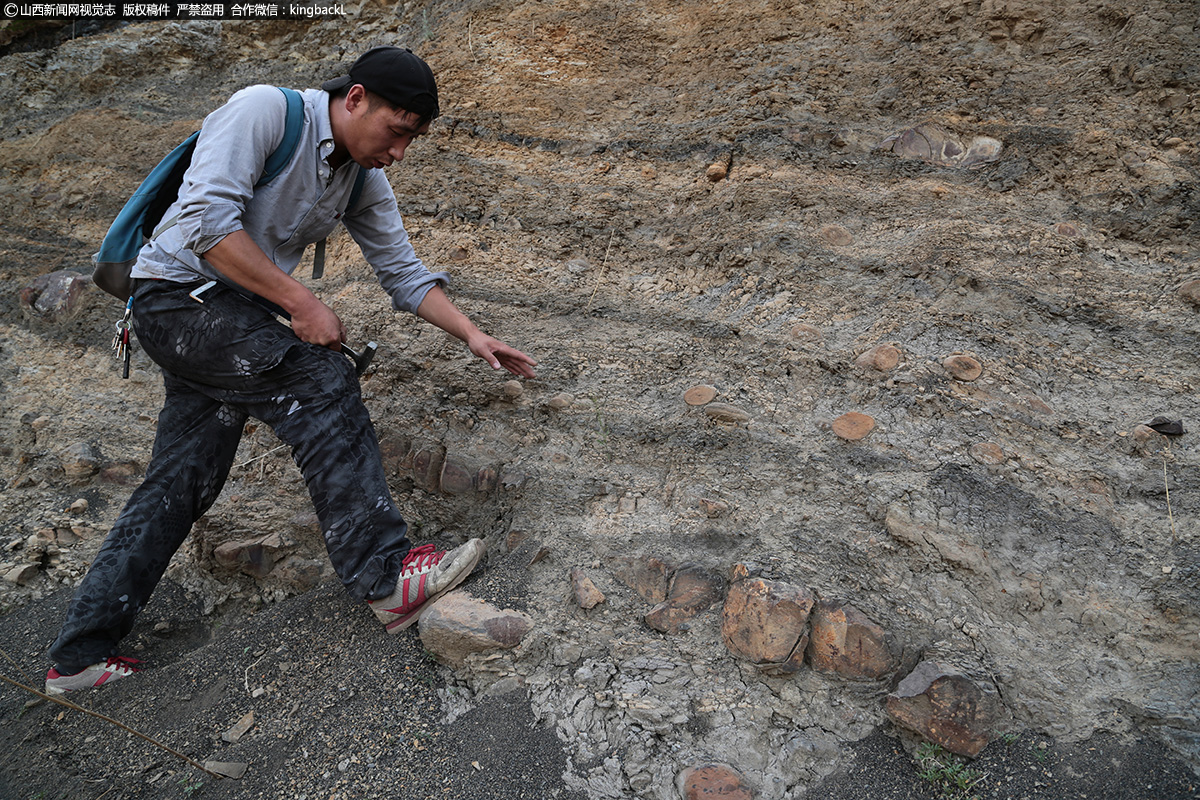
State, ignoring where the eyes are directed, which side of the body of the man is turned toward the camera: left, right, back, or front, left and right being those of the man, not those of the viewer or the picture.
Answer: right

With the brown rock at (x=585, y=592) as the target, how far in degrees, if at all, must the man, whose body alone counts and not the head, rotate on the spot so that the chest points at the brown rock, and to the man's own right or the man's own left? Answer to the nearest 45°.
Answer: approximately 45° to the man's own right

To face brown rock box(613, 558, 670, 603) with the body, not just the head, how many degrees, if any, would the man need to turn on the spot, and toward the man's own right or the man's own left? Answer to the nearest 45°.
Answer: approximately 45° to the man's own right

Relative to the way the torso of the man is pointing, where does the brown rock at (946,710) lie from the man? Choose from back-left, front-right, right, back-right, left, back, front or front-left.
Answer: front-right

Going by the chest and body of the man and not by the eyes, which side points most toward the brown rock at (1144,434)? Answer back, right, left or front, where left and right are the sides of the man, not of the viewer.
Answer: front

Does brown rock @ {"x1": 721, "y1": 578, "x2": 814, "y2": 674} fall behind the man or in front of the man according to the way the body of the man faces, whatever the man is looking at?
in front

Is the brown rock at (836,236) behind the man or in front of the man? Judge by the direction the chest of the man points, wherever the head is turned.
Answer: in front

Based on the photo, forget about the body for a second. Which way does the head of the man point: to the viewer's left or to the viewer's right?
to the viewer's right

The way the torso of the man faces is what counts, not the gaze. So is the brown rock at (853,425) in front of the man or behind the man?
in front

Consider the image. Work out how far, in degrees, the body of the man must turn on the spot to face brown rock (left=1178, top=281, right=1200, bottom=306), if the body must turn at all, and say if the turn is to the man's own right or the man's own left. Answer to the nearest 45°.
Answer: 0° — they already face it
